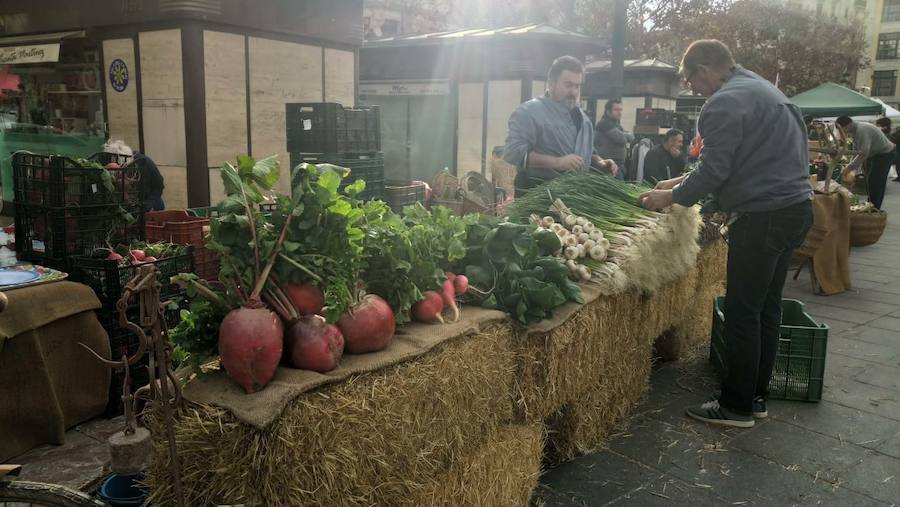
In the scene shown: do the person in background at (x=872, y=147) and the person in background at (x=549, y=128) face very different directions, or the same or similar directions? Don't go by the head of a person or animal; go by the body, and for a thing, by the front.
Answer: very different directions

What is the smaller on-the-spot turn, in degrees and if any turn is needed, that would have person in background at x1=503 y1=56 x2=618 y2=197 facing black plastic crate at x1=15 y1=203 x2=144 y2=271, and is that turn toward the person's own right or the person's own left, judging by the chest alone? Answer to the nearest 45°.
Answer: approximately 90° to the person's own right

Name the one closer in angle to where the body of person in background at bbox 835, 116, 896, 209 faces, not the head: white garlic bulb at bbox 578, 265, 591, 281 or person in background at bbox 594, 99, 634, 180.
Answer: the person in background

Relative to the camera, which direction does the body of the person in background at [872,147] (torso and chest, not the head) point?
to the viewer's left

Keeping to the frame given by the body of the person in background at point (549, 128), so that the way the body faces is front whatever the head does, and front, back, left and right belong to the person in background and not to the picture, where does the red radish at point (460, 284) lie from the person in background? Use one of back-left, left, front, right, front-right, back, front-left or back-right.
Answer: front-right

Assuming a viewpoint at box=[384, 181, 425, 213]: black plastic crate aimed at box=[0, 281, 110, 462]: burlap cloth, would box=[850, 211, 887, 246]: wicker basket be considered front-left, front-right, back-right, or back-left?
back-left

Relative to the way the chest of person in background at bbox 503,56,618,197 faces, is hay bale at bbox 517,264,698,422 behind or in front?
in front

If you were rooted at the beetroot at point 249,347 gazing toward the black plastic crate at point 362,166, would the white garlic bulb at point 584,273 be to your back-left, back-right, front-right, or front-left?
front-right

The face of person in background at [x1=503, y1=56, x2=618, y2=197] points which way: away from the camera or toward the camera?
toward the camera

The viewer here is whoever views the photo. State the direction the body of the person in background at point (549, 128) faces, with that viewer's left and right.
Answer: facing the viewer and to the right of the viewer

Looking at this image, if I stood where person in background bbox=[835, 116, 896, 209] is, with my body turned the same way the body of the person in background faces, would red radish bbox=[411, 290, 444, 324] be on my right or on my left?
on my left

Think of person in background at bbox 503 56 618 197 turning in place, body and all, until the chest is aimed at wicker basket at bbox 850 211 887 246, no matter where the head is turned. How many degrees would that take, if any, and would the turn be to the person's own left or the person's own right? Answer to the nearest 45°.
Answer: approximately 90° to the person's own left
